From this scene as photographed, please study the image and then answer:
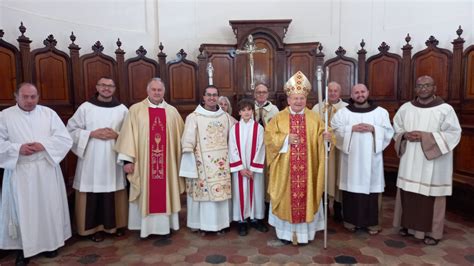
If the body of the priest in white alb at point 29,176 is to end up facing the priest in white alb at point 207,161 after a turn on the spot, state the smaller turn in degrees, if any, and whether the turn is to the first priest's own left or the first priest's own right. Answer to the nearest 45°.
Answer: approximately 90° to the first priest's own left

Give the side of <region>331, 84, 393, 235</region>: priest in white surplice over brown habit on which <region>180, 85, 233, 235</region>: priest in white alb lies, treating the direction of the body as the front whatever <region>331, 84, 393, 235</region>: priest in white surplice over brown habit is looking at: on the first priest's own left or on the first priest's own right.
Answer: on the first priest's own right

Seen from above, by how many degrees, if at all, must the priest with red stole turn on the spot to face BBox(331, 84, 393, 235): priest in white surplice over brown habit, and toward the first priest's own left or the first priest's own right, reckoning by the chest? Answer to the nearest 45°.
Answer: approximately 90° to the first priest's own left

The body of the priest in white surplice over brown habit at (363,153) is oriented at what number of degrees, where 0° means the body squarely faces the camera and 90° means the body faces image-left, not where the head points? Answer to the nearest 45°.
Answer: approximately 0°

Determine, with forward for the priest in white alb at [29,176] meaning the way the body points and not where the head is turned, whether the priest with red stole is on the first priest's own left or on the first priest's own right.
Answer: on the first priest's own left

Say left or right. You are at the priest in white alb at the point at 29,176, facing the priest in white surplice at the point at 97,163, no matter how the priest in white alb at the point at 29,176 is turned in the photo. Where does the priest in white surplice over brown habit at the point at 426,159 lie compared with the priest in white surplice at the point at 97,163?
right

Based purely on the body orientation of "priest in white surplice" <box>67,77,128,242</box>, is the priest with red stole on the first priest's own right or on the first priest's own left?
on the first priest's own left
